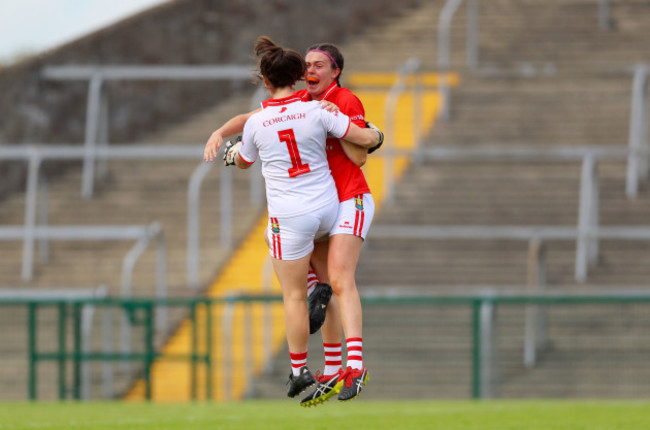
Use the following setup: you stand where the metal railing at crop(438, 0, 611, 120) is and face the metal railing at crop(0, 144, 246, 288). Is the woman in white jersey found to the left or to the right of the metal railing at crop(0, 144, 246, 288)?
left

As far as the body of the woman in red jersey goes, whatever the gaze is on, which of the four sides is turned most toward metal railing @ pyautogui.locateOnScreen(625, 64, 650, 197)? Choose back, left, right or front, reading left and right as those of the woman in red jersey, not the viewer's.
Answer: back

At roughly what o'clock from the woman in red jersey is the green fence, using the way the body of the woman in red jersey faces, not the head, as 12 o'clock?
The green fence is roughly at 5 o'clock from the woman in red jersey.

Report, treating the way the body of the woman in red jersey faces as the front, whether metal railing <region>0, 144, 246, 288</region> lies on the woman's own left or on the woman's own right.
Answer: on the woman's own right

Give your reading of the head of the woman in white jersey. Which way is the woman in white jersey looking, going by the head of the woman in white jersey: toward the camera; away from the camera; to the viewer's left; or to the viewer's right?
away from the camera

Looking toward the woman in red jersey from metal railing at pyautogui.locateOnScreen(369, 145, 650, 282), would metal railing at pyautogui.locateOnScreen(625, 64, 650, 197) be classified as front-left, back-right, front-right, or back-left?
back-left

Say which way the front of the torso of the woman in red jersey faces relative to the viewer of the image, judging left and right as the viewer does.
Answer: facing the viewer and to the left of the viewer

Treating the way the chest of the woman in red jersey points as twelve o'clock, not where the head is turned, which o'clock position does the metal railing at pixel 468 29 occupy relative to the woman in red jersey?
The metal railing is roughly at 5 o'clock from the woman in red jersey.
